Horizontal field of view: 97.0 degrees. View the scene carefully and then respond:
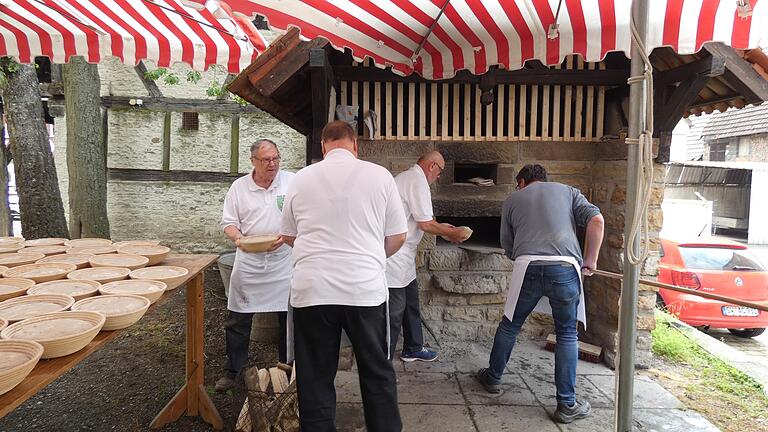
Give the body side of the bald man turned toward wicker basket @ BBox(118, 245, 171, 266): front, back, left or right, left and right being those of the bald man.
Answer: back

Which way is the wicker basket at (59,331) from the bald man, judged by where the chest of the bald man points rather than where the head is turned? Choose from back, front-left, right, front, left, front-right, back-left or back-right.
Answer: back-right

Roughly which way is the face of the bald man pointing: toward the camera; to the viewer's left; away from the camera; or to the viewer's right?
to the viewer's right

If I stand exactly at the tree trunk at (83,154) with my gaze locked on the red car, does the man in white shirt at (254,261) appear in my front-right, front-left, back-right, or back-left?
front-right

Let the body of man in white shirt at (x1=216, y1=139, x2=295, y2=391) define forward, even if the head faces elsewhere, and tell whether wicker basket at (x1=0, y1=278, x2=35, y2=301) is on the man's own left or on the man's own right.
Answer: on the man's own right

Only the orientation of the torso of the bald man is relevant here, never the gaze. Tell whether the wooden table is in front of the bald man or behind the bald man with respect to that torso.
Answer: behind

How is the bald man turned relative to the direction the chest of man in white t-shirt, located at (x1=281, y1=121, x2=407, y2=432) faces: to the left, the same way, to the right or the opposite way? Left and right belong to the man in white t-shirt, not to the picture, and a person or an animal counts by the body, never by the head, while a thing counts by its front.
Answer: to the right

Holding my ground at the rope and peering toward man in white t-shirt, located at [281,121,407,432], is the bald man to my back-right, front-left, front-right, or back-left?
front-right

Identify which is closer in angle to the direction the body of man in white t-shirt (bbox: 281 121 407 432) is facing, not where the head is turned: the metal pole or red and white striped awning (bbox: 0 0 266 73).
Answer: the red and white striped awning

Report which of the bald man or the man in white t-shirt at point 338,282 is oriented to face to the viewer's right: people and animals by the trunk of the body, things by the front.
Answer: the bald man

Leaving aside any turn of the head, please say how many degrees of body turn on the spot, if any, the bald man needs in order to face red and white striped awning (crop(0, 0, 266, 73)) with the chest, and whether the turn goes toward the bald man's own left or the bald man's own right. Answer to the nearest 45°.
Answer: approximately 180°

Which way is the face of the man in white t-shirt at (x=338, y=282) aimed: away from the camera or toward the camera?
away from the camera

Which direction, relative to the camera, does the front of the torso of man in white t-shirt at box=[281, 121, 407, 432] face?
away from the camera
